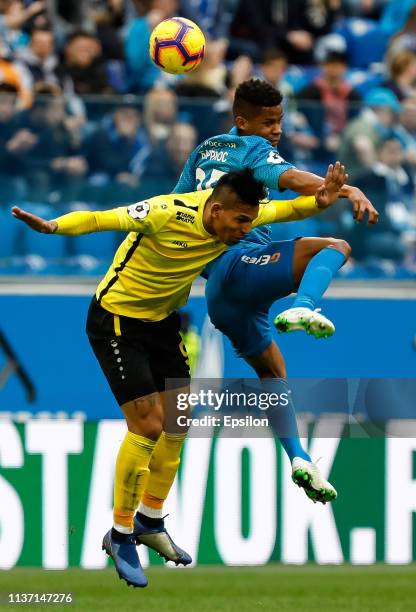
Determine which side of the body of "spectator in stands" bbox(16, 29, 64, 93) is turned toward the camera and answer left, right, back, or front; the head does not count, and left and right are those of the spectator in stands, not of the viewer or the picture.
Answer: front

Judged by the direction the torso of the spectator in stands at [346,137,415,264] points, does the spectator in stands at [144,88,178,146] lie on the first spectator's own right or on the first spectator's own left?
on the first spectator's own right

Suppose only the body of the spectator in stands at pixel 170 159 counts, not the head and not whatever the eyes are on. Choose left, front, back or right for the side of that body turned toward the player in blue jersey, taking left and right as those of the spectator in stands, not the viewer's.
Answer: front

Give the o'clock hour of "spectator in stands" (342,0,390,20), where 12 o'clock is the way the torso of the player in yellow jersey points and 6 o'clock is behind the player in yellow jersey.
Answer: The spectator in stands is roughly at 8 o'clock from the player in yellow jersey.

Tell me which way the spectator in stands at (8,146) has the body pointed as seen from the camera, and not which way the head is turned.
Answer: toward the camera

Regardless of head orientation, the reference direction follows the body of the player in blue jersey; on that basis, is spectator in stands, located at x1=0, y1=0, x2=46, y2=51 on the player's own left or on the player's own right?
on the player's own left

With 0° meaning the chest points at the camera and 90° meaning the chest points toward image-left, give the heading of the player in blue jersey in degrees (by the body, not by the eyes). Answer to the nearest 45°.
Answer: approximately 225°

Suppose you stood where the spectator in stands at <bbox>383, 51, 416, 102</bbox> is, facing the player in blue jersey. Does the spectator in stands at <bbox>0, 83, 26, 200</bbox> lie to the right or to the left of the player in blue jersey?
right

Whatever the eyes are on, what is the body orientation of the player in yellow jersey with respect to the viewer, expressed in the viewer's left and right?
facing the viewer and to the right of the viewer

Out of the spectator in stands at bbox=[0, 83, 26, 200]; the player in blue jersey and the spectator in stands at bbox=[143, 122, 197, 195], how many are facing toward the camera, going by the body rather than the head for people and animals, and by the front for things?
2

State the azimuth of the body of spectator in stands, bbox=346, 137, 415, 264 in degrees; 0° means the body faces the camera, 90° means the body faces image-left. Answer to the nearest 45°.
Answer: approximately 0°
